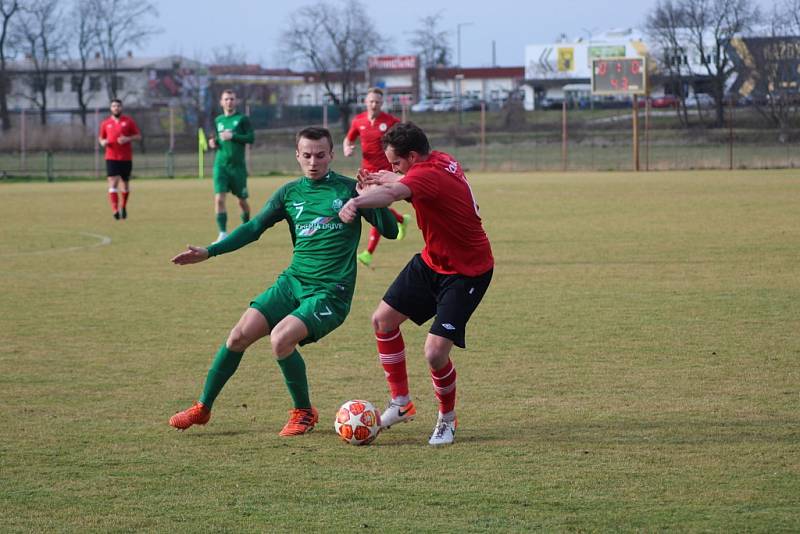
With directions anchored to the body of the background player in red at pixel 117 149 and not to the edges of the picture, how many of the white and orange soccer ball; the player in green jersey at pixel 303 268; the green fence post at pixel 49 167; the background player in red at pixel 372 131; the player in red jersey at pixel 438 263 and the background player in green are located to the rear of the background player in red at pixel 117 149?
1

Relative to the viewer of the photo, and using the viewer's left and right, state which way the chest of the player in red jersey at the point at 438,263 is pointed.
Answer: facing to the left of the viewer

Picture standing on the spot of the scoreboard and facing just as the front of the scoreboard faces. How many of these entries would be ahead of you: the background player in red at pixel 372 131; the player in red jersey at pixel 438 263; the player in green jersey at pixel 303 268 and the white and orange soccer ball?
4

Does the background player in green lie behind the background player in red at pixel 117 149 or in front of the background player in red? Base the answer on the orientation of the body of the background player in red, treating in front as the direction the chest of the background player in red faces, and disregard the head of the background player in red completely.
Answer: in front

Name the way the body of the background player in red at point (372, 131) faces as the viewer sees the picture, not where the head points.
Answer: toward the camera

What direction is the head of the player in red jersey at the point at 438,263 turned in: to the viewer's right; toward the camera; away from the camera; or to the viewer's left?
to the viewer's left

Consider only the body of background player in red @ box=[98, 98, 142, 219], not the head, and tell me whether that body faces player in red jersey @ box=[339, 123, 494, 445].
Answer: yes

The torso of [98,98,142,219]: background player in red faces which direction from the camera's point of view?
toward the camera

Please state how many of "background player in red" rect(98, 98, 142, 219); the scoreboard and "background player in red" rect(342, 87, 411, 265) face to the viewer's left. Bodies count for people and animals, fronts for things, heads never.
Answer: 0

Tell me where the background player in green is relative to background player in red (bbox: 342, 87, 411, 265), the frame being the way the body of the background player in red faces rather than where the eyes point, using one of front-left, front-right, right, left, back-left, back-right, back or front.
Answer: back-right

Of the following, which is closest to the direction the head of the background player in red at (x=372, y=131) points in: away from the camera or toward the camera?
toward the camera

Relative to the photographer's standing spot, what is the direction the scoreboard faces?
facing the viewer

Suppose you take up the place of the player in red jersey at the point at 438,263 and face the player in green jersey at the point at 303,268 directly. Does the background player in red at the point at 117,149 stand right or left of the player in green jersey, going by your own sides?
right

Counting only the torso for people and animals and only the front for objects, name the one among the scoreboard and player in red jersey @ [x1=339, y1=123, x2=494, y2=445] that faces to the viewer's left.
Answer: the player in red jersey
